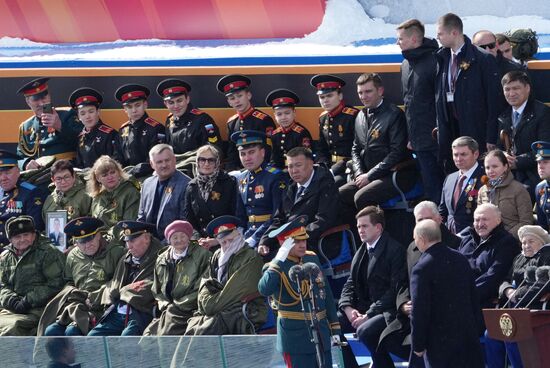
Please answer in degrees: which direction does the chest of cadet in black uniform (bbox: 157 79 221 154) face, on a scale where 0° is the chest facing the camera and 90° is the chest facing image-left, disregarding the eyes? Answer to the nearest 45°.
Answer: approximately 45°

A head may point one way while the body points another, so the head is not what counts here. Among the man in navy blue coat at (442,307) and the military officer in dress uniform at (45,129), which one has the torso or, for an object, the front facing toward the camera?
the military officer in dress uniform

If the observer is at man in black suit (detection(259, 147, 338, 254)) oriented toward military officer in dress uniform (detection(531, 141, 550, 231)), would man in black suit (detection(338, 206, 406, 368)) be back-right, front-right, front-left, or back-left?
front-right

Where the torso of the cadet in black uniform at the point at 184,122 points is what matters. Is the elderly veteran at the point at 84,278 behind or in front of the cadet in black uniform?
in front

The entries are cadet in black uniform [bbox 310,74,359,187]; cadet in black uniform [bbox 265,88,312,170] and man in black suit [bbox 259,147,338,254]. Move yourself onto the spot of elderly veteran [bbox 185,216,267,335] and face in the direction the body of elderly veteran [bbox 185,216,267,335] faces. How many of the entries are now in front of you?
0

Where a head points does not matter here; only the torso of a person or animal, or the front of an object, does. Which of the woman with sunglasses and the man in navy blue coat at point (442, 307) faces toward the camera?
the woman with sunglasses

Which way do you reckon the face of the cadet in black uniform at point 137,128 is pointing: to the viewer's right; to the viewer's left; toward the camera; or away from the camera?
toward the camera

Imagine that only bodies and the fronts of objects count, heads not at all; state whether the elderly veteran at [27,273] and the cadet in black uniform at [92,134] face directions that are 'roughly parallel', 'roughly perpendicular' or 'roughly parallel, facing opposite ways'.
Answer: roughly parallel

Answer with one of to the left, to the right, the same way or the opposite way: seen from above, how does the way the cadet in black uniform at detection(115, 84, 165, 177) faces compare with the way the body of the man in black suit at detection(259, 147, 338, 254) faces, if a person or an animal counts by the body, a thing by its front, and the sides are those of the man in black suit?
the same way

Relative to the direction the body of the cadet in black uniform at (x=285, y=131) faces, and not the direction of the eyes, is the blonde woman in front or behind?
in front

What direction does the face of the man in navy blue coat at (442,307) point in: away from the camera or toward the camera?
away from the camera

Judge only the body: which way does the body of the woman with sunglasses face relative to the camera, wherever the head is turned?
toward the camera

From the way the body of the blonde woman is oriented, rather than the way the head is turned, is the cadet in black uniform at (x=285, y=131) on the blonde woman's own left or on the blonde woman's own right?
on the blonde woman's own left

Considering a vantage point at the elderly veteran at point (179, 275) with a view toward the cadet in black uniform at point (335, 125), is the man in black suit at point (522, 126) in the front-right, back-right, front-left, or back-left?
front-right

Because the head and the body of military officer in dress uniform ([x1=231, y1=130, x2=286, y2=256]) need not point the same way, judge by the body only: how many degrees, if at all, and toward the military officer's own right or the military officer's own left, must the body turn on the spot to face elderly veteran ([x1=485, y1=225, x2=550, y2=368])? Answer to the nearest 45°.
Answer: approximately 90° to the military officer's own left

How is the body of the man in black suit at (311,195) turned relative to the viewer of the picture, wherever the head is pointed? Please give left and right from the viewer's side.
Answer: facing the viewer and to the left of the viewer

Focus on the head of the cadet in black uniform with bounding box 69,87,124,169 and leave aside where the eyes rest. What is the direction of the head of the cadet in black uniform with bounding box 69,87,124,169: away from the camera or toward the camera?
toward the camera
